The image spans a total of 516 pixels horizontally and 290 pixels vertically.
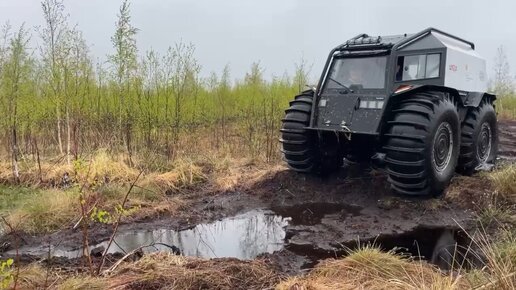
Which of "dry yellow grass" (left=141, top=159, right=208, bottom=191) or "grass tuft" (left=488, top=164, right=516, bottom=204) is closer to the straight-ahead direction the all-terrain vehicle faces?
the dry yellow grass

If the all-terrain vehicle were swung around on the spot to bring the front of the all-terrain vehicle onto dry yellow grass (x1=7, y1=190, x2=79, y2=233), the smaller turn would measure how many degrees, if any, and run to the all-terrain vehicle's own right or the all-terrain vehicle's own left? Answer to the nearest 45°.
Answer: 0° — it already faces it

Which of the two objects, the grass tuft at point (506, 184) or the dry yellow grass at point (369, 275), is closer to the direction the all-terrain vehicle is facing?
the dry yellow grass

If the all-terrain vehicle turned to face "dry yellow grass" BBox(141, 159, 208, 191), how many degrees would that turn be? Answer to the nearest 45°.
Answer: approximately 45° to its right

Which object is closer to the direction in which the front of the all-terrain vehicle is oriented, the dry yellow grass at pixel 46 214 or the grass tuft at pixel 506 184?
the dry yellow grass

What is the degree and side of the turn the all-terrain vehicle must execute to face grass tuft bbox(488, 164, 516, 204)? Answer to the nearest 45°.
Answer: approximately 135° to its left

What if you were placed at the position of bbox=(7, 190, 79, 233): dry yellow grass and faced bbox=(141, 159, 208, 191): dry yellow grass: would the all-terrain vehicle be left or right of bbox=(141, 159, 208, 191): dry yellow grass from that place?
right

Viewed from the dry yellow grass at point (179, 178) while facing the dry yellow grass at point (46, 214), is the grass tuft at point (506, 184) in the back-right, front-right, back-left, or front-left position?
back-left

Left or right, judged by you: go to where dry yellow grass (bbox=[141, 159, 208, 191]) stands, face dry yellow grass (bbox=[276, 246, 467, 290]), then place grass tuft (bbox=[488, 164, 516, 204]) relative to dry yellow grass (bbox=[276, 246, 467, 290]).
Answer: left

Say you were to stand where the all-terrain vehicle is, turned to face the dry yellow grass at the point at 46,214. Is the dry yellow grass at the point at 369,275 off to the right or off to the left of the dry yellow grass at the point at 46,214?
left

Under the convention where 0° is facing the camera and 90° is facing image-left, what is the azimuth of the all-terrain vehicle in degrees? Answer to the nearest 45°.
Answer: approximately 45°

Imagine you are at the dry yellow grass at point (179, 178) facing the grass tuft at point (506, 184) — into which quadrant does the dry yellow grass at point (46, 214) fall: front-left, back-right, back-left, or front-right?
back-right
